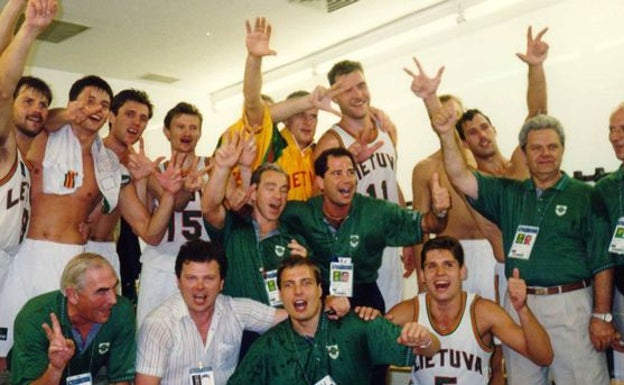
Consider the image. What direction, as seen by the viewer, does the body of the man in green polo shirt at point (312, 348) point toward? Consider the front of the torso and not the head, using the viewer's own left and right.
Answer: facing the viewer

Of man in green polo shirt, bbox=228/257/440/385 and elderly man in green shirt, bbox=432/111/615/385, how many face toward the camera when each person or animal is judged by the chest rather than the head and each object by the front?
2

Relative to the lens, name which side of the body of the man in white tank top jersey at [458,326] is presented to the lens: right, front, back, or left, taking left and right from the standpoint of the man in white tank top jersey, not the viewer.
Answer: front

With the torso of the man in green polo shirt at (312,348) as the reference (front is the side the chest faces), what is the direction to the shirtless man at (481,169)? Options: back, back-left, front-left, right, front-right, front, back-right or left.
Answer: back-left

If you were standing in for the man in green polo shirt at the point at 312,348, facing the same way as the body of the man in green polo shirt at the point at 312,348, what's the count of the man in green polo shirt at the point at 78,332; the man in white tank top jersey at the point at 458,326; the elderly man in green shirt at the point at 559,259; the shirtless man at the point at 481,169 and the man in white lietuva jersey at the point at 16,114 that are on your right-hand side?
2

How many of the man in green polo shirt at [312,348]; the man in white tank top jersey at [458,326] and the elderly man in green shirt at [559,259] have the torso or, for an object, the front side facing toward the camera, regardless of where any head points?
3

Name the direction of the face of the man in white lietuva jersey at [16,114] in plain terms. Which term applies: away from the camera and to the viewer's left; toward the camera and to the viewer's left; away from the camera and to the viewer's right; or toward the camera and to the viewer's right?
toward the camera and to the viewer's right

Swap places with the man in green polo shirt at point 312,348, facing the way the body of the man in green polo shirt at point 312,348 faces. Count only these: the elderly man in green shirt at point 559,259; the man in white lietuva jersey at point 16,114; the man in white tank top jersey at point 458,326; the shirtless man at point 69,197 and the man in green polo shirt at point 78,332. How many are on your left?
2

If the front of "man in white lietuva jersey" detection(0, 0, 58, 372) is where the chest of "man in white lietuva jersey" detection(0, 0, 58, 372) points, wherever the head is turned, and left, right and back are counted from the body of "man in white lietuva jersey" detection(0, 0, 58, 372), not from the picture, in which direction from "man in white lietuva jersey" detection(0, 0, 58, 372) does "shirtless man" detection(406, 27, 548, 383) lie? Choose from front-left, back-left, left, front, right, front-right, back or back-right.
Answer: front-left

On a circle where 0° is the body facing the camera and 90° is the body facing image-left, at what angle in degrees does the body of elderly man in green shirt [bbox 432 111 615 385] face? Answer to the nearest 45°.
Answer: approximately 0°

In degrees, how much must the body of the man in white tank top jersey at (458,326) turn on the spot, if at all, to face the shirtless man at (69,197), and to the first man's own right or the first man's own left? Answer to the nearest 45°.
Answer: approximately 90° to the first man's own right

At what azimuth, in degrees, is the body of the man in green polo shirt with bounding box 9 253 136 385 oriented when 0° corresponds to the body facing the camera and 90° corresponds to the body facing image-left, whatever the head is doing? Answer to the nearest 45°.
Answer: approximately 315°

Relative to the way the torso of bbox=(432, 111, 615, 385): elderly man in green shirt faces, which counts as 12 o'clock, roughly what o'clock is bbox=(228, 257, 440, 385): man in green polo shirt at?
The man in green polo shirt is roughly at 2 o'clock from the elderly man in green shirt.
